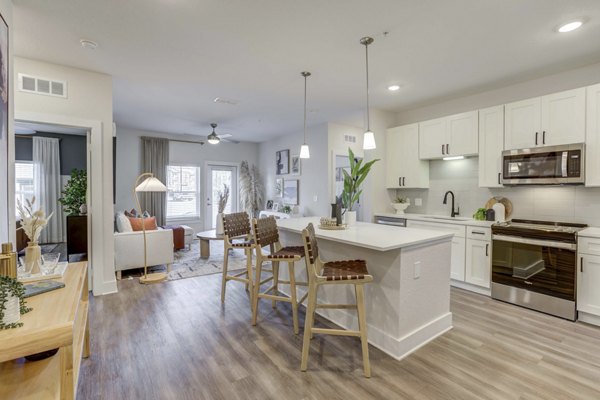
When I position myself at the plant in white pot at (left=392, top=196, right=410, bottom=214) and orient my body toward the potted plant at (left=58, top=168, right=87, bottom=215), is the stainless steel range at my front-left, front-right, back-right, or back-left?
back-left

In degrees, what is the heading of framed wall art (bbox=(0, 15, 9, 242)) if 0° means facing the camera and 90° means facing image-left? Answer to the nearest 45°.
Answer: approximately 270°

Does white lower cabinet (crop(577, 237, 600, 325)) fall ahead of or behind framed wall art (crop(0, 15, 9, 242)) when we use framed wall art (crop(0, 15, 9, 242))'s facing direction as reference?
ahead

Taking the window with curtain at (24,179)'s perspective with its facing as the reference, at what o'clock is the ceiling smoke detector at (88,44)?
The ceiling smoke detector is roughly at 12 o'clock from the window with curtain.

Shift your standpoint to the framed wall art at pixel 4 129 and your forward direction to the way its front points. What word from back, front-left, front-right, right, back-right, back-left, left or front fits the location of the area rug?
front-left

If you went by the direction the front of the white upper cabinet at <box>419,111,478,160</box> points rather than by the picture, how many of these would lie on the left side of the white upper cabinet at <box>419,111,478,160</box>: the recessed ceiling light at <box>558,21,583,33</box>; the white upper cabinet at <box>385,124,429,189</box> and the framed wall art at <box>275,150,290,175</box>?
1

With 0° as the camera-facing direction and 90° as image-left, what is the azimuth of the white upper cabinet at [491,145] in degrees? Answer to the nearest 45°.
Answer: approximately 45°

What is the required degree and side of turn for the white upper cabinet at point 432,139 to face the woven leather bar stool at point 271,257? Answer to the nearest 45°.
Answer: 0° — it already faces it

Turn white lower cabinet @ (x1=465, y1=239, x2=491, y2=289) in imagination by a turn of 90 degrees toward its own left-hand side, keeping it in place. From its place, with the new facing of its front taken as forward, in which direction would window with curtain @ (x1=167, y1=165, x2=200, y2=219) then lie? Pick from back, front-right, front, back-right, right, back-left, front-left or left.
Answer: back-right

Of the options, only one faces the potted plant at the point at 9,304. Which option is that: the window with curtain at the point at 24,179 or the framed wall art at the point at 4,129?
the window with curtain

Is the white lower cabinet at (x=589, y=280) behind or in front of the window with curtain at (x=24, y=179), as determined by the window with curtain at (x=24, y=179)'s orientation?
in front
